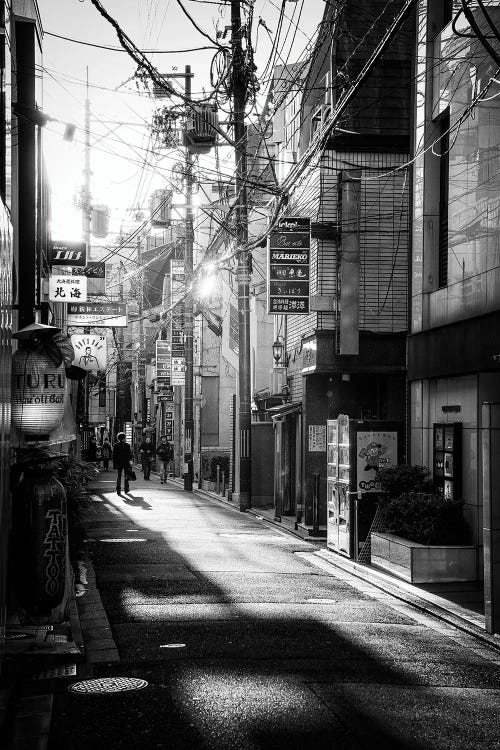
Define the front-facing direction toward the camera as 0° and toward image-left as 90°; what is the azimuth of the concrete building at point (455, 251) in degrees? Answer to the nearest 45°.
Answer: approximately 45°

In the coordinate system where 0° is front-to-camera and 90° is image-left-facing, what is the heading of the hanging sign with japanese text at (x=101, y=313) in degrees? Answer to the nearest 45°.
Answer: approximately 0°

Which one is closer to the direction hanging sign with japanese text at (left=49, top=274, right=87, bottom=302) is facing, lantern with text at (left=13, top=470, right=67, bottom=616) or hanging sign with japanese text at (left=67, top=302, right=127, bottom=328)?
the lantern with text

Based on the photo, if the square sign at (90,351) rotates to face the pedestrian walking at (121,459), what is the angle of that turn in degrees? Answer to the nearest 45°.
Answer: approximately 180°

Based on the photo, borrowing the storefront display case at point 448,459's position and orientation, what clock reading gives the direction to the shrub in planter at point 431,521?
The shrub in planter is roughly at 11 o'clock from the storefront display case.

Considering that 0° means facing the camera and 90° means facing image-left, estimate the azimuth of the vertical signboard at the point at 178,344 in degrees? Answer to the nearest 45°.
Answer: approximately 0°
